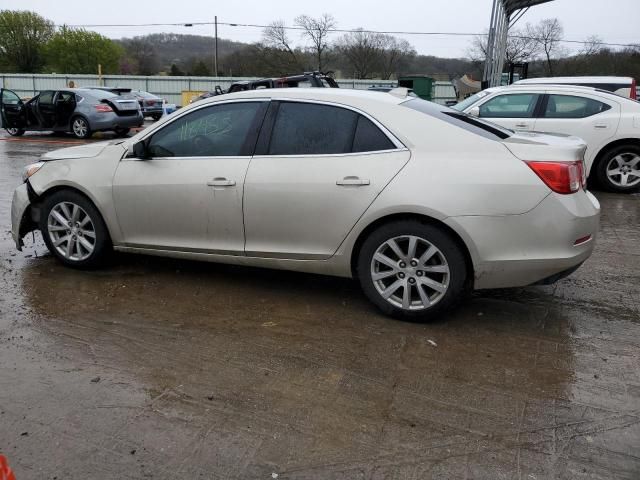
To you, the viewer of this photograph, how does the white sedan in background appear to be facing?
facing to the left of the viewer

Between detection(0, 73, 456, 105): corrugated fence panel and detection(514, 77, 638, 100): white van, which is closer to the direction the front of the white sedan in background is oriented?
the corrugated fence panel

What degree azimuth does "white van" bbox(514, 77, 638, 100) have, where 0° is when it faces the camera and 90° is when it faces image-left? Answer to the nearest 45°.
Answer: approximately 90°

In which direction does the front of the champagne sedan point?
to the viewer's left

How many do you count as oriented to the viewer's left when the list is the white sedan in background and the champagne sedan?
2

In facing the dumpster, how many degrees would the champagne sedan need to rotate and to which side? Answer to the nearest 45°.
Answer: approximately 90° to its right

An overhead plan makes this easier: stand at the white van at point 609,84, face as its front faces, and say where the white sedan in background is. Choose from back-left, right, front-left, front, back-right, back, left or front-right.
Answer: left

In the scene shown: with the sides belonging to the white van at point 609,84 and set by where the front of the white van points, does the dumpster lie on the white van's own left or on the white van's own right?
on the white van's own right
